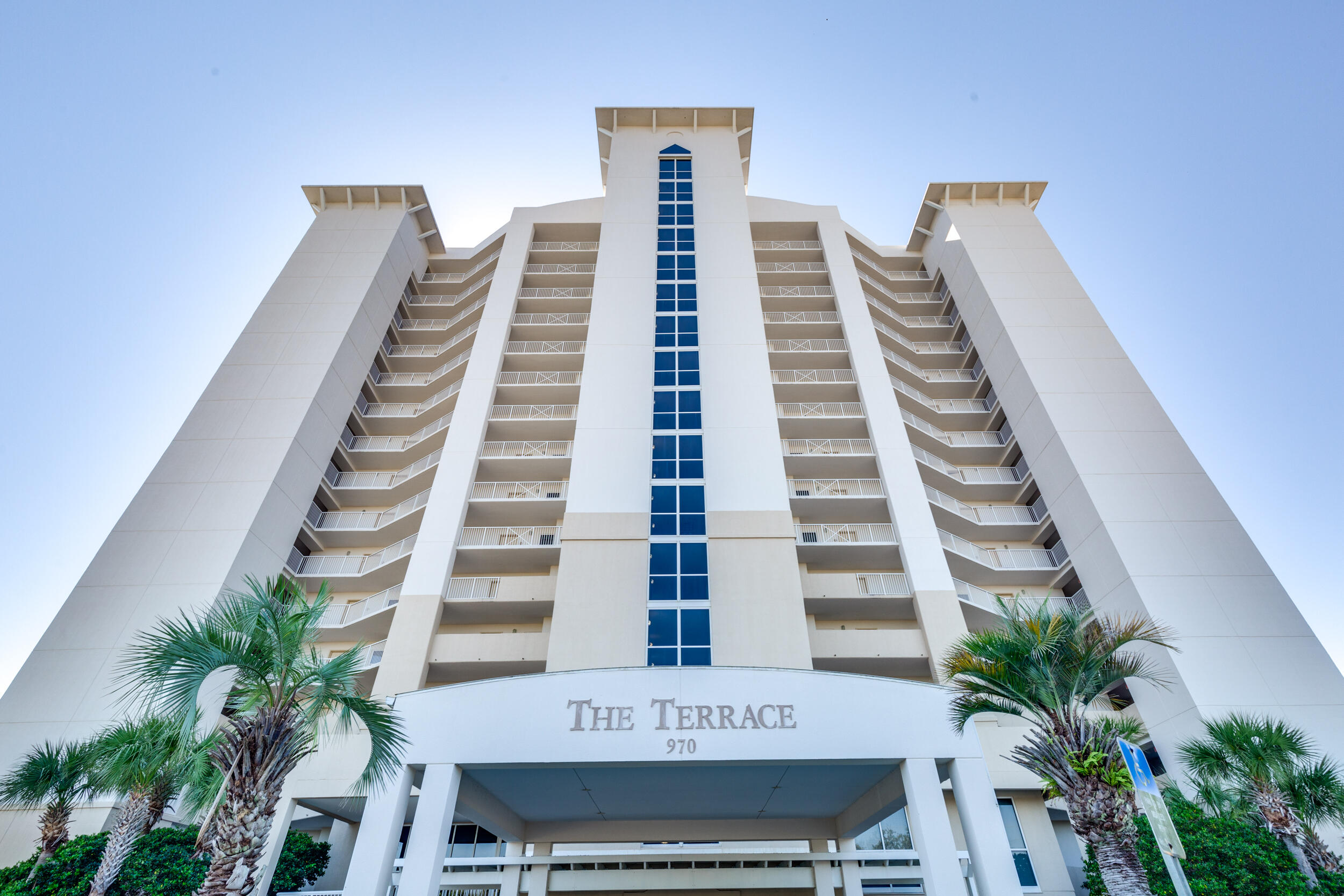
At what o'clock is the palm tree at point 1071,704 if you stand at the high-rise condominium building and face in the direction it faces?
The palm tree is roughly at 11 o'clock from the high-rise condominium building.

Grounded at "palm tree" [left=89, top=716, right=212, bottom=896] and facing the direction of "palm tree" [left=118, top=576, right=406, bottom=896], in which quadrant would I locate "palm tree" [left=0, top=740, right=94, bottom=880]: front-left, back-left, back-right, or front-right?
back-right

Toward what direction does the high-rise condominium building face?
toward the camera

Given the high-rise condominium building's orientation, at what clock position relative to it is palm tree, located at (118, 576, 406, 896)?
The palm tree is roughly at 1 o'clock from the high-rise condominium building.
